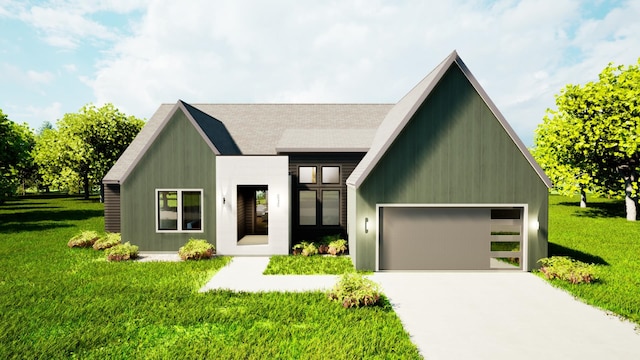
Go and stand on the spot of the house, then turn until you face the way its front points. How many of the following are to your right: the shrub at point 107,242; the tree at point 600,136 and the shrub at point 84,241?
2

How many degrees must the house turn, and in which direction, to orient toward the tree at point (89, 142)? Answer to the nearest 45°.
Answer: approximately 135° to its right

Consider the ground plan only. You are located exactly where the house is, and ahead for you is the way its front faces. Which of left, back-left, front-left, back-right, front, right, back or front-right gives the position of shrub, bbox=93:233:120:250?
right

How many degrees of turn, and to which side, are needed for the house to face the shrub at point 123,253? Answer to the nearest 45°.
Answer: approximately 90° to its right

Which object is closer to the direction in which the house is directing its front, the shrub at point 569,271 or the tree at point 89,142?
the shrub

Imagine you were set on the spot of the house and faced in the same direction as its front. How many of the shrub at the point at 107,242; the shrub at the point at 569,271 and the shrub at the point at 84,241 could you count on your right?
2

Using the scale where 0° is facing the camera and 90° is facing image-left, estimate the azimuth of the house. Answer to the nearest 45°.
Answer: approximately 0°

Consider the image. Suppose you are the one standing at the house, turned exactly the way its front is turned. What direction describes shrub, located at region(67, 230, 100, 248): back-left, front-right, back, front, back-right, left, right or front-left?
right

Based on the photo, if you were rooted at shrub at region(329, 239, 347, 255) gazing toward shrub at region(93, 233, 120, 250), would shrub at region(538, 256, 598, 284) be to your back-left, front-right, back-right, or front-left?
back-left

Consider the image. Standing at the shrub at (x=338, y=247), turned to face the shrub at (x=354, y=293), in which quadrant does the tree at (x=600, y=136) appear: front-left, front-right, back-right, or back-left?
back-left

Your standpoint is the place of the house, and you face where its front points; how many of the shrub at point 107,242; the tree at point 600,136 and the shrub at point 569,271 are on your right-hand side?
1

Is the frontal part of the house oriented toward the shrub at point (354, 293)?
yes
